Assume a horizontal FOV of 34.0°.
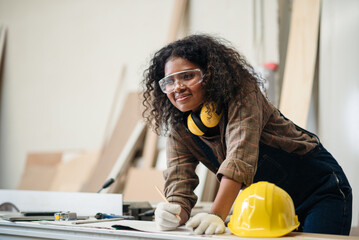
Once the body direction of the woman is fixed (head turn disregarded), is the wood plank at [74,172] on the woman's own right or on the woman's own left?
on the woman's own right

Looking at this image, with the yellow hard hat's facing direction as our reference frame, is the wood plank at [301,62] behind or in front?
behind

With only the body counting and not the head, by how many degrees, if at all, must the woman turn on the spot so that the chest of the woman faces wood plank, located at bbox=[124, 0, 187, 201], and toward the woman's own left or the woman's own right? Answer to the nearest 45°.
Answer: approximately 135° to the woman's own right

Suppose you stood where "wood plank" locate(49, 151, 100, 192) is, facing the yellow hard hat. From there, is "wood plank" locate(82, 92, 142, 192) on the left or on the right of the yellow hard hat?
left

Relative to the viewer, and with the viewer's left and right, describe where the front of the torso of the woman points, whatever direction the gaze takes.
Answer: facing the viewer and to the left of the viewer

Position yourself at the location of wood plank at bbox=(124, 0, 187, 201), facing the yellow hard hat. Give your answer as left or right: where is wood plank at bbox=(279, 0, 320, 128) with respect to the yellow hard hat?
left

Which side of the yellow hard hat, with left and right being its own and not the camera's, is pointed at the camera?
front

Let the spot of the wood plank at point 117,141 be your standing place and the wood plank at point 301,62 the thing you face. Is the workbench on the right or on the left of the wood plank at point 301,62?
right

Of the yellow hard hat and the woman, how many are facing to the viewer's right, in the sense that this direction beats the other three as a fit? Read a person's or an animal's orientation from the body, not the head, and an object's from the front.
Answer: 0
